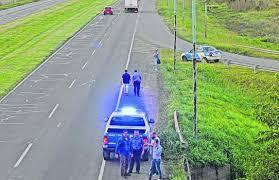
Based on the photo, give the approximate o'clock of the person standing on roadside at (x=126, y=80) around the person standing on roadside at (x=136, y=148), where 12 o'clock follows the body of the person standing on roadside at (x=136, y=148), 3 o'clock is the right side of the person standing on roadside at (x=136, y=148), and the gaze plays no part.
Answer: the person standing on roadside at (x=126, y=80) is roughly at 6 o'clock from the person standing on roadside at (x=136, y=148).

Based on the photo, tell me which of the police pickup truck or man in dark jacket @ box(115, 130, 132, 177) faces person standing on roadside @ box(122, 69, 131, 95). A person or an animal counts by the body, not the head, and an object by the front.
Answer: the police pickup truck

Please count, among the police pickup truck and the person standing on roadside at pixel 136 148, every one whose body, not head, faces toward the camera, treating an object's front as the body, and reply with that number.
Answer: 1

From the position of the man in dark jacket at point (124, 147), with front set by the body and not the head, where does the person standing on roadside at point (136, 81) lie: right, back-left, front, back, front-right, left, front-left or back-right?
back-left

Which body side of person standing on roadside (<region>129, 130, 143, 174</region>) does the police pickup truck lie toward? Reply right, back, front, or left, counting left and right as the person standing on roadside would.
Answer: back

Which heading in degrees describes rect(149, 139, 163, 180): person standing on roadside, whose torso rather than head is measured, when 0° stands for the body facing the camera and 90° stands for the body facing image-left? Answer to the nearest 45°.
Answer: approximately 45°
